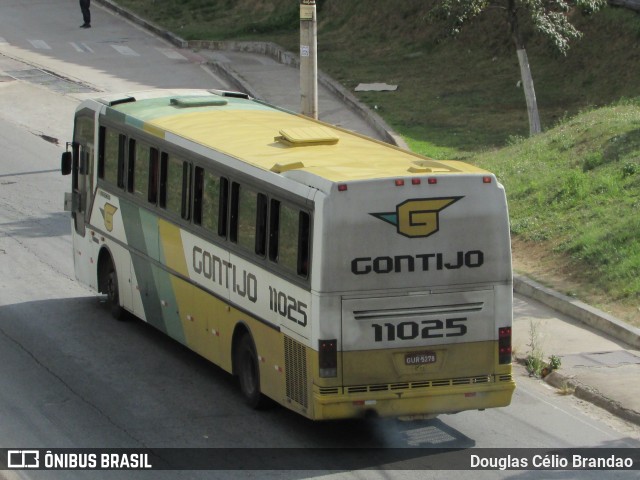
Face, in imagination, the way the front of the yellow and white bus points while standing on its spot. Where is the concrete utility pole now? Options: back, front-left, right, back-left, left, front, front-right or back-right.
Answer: front-right

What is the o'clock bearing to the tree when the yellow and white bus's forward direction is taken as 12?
The tree is roughly at 2 o'clock from the yellow and white bus.

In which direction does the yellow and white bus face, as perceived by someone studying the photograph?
facing away from the viewer and to the left of the viewer

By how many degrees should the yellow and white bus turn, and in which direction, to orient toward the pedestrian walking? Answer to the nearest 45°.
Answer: approximately 45° to its right

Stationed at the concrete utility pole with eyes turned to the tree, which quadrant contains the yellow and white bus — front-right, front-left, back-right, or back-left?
back-right
